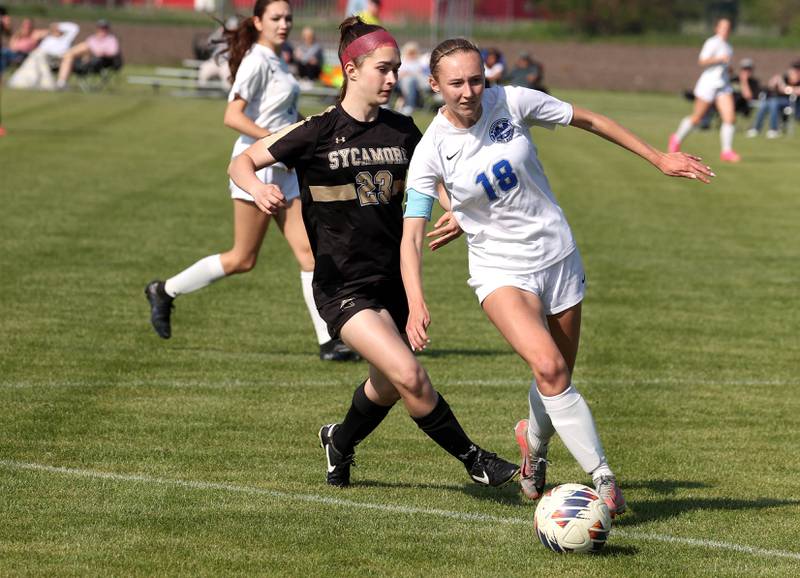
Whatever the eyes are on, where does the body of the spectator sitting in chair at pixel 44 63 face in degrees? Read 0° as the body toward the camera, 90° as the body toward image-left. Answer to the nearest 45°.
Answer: approximately 45°

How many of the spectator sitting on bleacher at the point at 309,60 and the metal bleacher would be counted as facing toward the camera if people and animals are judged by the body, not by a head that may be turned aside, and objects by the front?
2

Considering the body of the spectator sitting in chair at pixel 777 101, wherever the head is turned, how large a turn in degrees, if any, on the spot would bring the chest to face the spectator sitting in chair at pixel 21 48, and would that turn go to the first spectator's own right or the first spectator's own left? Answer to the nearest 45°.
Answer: approximately 45° to the first spectator's own right

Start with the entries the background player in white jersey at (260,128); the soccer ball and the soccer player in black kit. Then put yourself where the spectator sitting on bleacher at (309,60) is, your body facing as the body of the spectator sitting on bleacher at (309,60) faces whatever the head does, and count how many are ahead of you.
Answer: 3

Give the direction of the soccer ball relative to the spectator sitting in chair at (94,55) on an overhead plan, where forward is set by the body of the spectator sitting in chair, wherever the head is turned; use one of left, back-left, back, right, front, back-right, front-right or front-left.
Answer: front-left

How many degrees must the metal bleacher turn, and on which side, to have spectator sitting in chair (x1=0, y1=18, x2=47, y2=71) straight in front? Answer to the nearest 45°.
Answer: approximately 90° to its right

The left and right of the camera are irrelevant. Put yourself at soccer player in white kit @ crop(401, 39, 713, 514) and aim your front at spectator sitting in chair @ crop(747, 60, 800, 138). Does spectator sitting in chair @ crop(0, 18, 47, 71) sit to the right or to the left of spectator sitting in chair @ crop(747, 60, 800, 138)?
left

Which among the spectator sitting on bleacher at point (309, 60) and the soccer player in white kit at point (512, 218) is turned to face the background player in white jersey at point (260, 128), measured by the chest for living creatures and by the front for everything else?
the spectator sitting on bleacher

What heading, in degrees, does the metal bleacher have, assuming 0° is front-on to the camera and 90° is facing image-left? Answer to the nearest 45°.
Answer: approximately 0°

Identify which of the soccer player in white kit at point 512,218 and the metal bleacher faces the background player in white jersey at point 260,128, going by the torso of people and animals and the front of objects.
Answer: the metal bleacher

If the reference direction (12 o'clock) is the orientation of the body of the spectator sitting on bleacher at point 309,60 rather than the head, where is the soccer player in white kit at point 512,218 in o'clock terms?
The soccer player in white kit is roughly at 12 o'clock from the spectator sitting on bleacher.

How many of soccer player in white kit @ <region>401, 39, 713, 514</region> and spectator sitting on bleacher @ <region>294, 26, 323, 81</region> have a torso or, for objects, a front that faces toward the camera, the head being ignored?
2

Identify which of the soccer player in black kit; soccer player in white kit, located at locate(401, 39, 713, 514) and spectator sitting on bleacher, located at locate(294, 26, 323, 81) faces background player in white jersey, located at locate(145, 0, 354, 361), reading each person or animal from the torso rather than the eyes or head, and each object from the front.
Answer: the spectator sitting on bleacher
